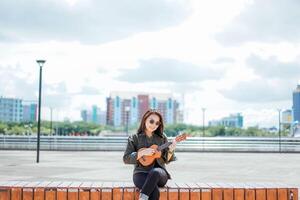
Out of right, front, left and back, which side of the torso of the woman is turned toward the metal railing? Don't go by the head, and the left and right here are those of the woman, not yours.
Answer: back

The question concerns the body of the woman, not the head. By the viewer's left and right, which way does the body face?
facing the viewer
